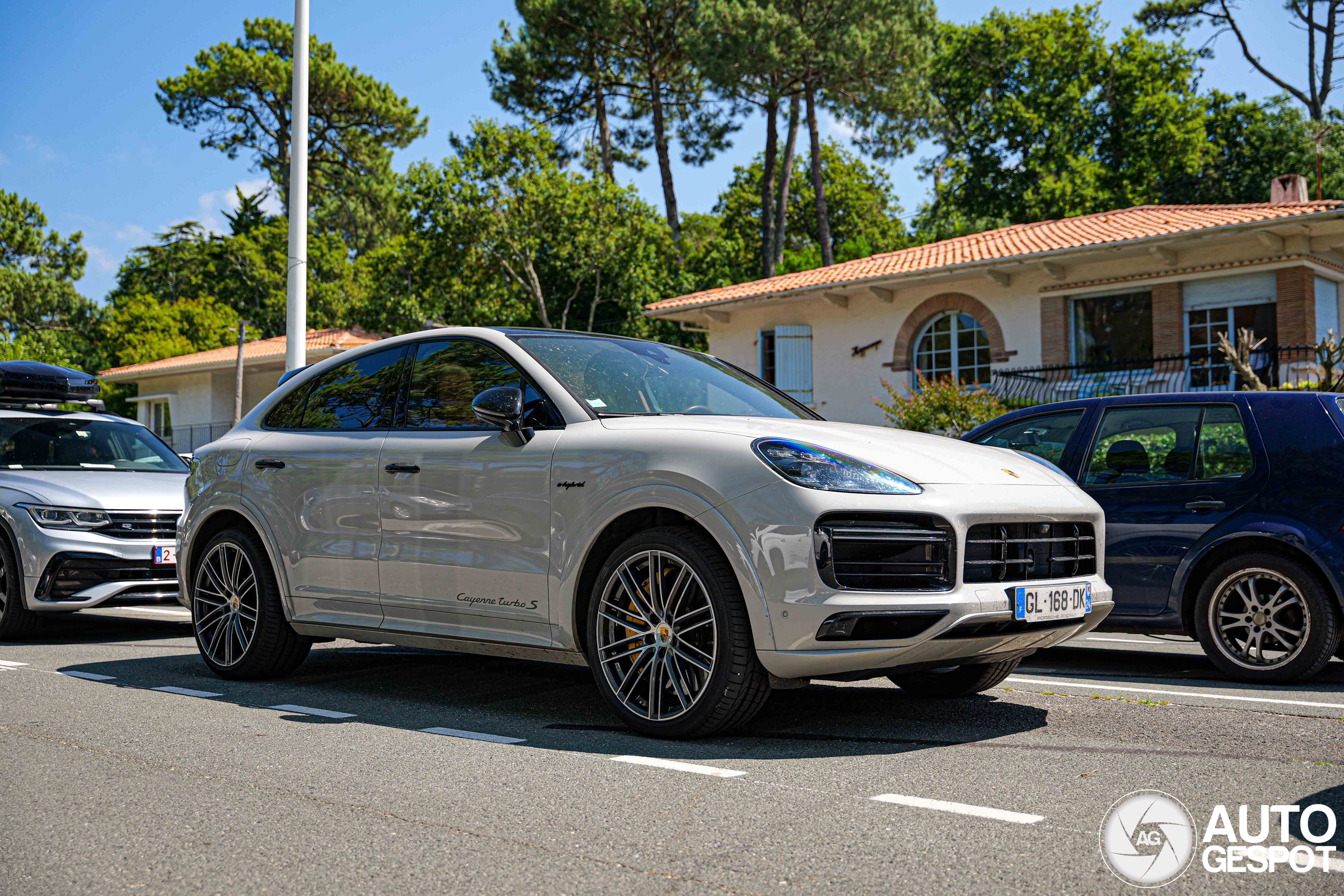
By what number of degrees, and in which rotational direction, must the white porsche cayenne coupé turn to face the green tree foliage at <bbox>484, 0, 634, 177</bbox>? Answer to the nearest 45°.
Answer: approximately 135° to its left

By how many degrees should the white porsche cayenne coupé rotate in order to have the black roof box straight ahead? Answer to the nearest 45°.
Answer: approximately 180°

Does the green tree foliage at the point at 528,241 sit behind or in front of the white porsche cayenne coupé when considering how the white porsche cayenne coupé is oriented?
behind

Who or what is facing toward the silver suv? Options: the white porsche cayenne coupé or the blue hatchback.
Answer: the blue hatchback

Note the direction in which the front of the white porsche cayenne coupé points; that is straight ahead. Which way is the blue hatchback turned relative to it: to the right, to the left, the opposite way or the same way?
the opposite way

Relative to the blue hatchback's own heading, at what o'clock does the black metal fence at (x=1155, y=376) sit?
The black metal fence is roughly at 3 o'clock from the blue hatchback.

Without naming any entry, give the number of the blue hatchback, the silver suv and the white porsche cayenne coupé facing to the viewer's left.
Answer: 1

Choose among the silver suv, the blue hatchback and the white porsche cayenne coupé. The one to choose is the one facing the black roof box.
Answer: the blue hatchback

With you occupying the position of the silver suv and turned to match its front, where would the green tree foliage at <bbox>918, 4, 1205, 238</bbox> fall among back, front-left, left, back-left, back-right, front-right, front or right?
left

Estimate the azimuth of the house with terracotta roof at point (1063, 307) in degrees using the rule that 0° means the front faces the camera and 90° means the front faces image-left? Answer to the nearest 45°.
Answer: approximately 45°

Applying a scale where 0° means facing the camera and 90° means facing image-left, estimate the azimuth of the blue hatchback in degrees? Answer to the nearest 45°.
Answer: approximately 90°

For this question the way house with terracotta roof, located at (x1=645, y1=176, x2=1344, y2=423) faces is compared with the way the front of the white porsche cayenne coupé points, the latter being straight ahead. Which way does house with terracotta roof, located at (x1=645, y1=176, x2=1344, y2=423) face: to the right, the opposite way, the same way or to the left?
to the right

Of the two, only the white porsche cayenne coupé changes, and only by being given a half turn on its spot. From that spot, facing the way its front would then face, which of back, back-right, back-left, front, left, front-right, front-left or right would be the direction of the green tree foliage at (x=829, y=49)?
front-right

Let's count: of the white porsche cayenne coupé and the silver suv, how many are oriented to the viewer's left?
0

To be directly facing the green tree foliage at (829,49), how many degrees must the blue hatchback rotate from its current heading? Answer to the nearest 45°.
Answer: approximately 90° to its right
